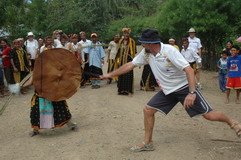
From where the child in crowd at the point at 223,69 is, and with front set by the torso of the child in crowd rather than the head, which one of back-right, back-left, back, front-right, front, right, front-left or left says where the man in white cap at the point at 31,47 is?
front-right

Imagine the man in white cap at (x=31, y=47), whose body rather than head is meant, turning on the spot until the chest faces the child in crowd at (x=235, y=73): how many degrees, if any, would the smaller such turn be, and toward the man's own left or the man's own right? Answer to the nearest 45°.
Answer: approximately 45° to the man's own left

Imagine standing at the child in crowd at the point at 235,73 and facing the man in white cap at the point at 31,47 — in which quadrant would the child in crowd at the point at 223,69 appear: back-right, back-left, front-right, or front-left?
front-right

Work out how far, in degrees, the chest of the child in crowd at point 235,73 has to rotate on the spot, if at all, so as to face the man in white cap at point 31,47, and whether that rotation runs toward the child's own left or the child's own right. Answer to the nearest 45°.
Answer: approximately 90° to the child's own right

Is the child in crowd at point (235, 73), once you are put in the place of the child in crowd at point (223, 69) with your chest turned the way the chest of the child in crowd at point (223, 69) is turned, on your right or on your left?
on your left

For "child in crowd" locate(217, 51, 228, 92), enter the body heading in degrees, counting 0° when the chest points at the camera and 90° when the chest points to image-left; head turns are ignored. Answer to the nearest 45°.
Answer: approximately 45°

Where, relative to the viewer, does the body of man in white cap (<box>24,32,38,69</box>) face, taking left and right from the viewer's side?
facing the viewer

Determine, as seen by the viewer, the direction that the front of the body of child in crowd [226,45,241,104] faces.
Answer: toward the camera

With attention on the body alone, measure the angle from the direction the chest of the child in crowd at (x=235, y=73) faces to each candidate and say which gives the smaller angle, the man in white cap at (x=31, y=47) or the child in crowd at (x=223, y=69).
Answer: the man in white cap

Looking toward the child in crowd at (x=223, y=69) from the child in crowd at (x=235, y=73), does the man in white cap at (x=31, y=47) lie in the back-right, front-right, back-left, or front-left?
front-left

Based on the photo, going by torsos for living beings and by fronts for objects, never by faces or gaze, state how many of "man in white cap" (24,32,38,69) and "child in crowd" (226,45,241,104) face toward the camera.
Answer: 2

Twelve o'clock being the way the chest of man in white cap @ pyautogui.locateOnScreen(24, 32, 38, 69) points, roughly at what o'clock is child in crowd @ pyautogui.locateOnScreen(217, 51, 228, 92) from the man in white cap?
The child in crowd is roughly at 10 o'clock from the man in white cap.
